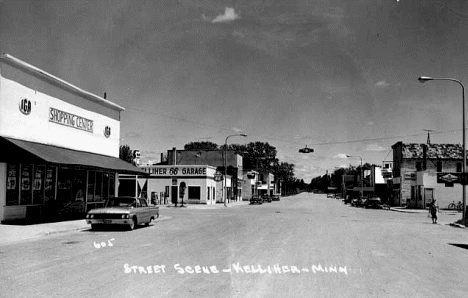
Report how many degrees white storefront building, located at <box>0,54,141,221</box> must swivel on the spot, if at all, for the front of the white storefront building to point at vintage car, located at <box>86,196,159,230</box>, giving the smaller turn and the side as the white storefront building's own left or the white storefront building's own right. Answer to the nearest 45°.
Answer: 0° — it already faces it

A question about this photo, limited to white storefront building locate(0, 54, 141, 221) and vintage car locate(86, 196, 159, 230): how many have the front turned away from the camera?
0

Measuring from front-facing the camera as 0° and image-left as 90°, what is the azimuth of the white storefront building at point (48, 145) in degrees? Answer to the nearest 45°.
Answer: approximately 315°
